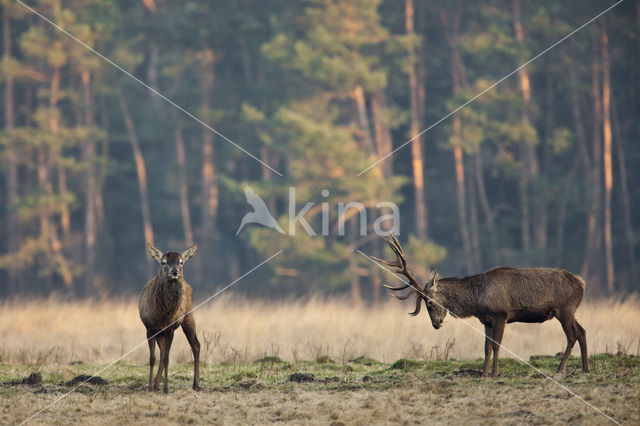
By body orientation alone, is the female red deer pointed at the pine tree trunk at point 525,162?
no

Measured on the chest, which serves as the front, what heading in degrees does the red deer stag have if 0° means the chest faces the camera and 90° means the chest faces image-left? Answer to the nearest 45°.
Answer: approximately 90°

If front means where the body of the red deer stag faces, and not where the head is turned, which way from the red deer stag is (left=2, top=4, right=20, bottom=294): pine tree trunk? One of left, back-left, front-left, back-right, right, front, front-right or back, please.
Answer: front-right

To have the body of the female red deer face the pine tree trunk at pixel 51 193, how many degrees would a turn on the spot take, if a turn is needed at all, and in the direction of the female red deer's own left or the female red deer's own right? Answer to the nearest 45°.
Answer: approximately 180°

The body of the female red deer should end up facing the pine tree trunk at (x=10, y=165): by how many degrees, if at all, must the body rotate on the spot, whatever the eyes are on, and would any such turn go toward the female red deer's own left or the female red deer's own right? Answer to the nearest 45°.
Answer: approximately 180°

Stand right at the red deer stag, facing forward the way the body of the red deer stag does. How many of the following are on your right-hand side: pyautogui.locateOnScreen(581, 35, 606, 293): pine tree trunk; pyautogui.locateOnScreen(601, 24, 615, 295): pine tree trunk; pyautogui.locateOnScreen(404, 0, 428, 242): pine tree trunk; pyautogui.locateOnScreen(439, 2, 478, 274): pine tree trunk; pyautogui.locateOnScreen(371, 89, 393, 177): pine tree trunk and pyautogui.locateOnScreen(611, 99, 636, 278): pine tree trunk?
6

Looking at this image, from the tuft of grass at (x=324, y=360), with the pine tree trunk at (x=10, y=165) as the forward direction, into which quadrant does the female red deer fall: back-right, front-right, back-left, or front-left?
back-left

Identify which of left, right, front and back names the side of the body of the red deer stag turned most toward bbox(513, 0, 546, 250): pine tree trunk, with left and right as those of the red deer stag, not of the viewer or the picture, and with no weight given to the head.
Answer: right

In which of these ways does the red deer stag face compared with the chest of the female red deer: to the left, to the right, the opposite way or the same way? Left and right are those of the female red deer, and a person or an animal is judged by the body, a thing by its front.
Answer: to the right

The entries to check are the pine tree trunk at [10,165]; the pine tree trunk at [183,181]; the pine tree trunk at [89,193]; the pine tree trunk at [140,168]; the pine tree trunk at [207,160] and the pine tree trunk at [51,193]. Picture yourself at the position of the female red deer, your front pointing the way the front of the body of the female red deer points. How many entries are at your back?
6

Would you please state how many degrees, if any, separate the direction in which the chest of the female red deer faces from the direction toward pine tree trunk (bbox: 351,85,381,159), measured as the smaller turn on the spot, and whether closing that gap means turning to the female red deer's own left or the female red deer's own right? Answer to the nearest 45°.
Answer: approximately 180°

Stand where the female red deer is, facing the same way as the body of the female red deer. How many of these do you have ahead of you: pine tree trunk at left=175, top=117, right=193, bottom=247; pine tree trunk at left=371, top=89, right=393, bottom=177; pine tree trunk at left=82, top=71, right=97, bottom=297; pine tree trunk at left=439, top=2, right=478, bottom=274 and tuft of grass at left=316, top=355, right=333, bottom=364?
0

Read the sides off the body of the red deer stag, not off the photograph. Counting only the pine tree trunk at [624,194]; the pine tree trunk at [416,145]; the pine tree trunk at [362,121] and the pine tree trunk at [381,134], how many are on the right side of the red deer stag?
4

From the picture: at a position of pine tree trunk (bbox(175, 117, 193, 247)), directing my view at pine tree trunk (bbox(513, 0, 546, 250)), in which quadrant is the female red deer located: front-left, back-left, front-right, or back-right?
front-right

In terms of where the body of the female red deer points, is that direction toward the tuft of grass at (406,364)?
no

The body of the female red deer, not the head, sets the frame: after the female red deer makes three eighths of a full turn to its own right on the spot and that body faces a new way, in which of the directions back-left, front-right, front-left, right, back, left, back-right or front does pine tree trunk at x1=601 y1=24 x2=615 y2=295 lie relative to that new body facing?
right

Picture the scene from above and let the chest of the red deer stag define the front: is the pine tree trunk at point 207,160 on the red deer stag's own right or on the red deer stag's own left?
on the red deer stag's own right

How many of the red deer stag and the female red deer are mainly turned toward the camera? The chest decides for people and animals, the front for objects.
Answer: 1

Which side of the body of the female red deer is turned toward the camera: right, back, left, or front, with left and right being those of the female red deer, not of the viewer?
front

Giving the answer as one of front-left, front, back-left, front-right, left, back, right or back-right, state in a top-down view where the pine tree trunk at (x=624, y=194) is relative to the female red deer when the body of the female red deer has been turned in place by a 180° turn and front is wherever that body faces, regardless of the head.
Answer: front-right

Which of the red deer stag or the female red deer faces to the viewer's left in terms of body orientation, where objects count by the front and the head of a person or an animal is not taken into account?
the red deer stag

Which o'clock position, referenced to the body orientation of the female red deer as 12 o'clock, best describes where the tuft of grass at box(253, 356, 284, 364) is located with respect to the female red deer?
The tuft of grass is roughly at 7 o'clock from the female red deer.
